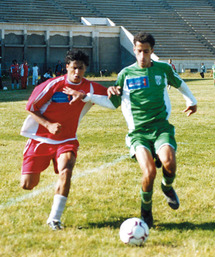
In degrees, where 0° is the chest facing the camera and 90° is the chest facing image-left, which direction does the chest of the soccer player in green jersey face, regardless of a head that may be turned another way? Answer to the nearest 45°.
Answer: approximately 0°

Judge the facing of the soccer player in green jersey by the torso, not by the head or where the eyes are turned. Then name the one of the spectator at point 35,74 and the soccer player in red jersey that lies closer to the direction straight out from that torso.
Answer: the soccer player in red jersey

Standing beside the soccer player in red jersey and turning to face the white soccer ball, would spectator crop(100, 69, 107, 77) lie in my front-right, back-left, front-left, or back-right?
back-left

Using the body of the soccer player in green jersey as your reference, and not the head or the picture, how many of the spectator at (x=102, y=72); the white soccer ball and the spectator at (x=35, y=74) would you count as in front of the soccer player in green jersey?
1

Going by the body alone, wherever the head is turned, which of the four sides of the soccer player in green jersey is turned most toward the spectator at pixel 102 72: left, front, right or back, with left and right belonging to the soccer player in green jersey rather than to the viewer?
back

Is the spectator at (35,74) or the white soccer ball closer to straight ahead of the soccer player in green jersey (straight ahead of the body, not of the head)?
the white soccer ball

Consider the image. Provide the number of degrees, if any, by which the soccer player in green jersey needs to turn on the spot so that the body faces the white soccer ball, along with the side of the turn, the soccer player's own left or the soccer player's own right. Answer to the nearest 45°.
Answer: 0° — they already face it

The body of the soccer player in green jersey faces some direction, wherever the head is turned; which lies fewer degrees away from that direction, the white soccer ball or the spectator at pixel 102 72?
the white soccer ball

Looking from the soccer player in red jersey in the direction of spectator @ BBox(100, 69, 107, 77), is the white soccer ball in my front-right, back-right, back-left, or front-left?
back-right

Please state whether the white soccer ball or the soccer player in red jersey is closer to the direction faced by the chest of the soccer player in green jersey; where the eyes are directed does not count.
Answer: the white soccer ball

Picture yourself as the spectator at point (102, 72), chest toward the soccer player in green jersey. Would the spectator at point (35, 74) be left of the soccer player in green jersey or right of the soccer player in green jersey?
right

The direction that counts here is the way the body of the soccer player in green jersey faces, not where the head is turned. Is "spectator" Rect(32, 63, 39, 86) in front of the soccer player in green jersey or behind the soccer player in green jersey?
behind

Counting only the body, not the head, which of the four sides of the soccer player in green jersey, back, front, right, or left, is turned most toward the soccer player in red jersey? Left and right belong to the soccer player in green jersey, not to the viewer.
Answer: right
